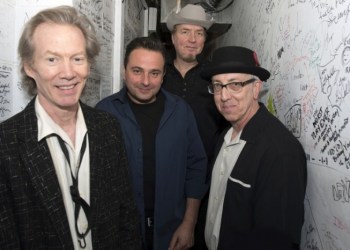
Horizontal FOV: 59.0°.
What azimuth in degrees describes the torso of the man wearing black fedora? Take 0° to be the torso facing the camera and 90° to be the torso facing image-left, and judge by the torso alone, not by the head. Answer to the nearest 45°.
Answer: approximately 45°

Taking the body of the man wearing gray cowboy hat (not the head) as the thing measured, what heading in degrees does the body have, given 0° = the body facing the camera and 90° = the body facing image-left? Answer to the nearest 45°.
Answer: approximately 0°

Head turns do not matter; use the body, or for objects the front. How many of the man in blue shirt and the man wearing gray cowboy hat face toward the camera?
2

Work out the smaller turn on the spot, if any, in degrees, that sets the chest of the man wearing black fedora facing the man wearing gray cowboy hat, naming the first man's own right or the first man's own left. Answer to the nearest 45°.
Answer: approximately 90° to the first man's own right

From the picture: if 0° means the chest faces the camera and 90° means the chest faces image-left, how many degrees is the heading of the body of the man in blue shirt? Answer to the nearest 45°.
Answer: approximately 0°

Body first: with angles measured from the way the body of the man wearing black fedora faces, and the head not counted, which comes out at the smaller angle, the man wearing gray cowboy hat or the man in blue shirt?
the man in blue shirt

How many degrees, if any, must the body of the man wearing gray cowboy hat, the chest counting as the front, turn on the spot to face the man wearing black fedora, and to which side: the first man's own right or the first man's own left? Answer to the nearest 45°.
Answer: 0° — they already face them

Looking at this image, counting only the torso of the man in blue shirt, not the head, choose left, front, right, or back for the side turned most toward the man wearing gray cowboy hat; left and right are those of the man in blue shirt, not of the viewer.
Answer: back

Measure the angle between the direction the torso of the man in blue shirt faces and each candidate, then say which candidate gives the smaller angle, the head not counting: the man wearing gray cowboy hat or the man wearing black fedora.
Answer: the man wearing black fedora
